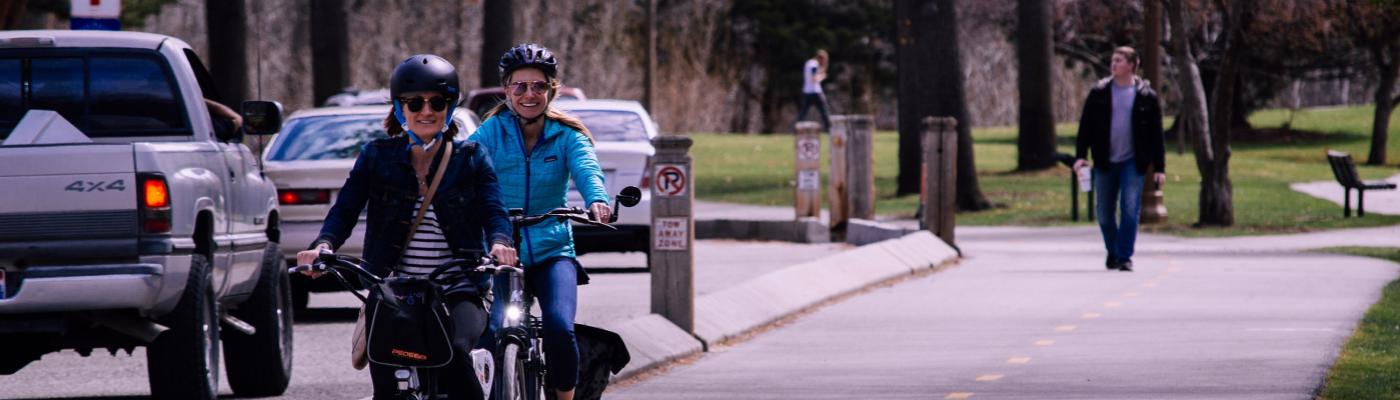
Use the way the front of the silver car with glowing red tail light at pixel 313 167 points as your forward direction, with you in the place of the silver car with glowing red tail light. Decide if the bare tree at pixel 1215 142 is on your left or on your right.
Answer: on your right

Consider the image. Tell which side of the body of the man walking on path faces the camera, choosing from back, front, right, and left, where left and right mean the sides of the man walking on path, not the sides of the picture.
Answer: front

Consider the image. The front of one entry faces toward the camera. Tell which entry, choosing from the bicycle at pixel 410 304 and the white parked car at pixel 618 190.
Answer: the bicycle

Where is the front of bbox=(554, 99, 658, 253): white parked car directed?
away from the camera

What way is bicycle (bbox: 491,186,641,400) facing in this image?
toward the camera

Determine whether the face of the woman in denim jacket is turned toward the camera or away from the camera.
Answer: toward the camera

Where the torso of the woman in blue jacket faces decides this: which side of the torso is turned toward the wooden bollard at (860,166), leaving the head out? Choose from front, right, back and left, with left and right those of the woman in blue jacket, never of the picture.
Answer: back

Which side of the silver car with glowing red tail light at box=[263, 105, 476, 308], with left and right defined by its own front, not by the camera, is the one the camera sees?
back

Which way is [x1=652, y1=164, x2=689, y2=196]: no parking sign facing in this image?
toward the camera

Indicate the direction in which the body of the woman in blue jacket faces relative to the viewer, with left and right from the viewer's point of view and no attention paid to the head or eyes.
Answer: facing the viewer

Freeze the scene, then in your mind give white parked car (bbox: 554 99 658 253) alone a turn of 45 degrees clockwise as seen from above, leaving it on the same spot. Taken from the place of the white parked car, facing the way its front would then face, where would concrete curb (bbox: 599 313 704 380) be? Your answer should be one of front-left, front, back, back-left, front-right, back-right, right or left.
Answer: back-right
